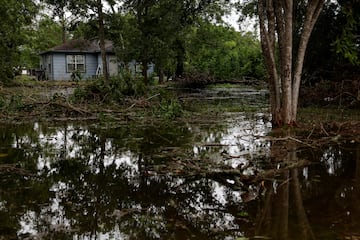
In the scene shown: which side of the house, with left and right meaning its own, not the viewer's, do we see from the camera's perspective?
front

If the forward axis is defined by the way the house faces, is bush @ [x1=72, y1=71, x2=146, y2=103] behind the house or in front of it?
in front
